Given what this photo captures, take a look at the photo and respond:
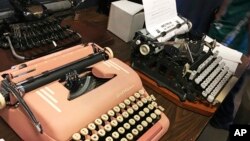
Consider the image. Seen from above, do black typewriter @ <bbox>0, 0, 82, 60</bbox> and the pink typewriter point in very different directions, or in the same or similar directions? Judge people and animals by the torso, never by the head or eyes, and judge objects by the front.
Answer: same or similar directions

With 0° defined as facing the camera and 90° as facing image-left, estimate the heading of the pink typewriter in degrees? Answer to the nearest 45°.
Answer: approximately 315°

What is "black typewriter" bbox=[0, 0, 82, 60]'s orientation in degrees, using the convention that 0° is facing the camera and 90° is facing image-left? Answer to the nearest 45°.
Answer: approximately 315°

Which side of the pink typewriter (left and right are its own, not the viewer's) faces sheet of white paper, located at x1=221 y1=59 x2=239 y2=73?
left

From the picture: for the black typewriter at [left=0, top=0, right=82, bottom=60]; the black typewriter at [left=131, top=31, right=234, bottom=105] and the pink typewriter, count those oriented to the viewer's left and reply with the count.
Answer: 0

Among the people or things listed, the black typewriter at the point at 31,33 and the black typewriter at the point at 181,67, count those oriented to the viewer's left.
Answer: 0

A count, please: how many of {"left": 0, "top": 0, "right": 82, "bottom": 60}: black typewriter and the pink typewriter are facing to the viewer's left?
0

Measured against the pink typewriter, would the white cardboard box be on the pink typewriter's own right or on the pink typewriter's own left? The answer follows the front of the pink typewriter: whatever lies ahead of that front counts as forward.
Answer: on the pink typewriter's own left

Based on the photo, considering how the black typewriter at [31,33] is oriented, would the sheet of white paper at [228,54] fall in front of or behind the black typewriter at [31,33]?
in front

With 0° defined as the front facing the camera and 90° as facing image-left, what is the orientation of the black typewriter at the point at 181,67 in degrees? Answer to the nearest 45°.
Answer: approximately 315°
